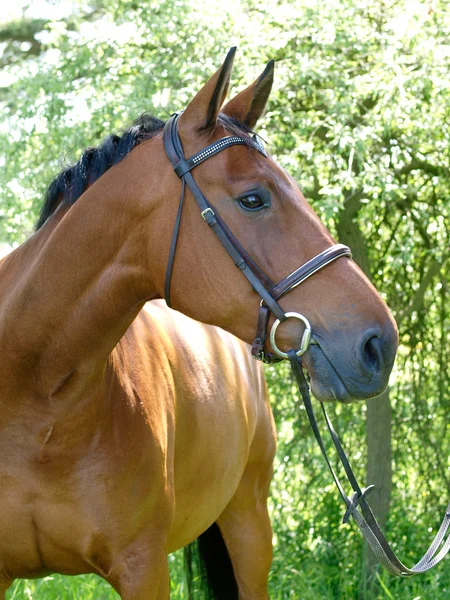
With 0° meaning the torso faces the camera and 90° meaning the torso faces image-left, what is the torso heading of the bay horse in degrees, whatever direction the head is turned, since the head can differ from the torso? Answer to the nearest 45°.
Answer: approximately 45°
